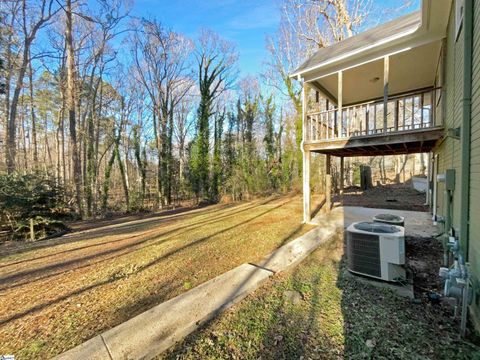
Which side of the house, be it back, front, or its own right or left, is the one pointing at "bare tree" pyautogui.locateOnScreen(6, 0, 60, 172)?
back

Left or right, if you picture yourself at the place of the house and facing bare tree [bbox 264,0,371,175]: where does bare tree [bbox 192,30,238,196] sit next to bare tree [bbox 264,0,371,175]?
left

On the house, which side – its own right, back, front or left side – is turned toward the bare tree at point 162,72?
back

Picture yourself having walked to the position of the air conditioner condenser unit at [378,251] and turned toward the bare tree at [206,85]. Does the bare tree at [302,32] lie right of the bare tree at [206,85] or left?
right

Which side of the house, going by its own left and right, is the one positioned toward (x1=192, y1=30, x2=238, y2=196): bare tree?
back
